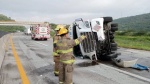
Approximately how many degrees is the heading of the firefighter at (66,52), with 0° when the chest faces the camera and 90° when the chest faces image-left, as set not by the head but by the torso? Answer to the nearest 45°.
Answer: approximately 225°

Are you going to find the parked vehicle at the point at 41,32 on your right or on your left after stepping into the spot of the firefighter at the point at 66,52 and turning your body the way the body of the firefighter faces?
on your left
